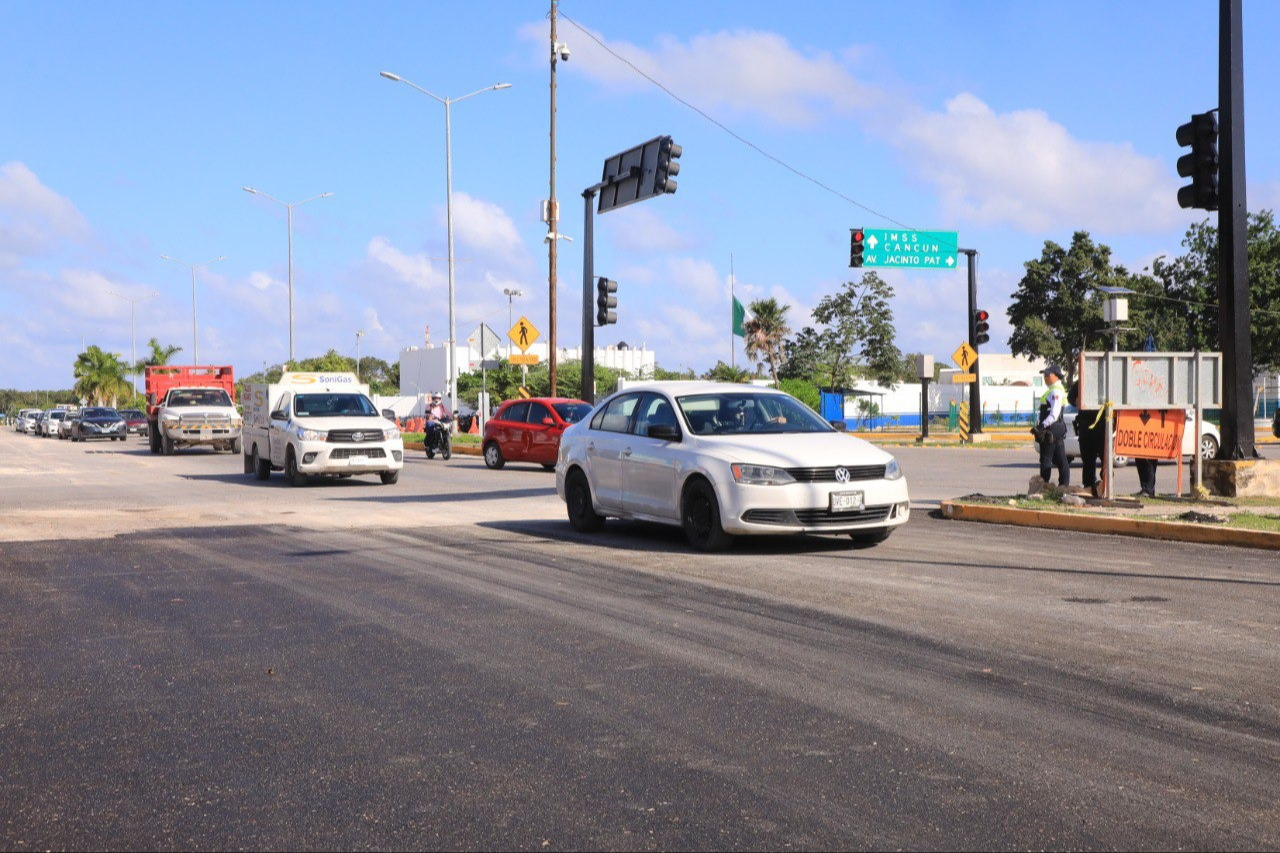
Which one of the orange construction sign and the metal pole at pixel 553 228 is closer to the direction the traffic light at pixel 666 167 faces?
the orange construction sign

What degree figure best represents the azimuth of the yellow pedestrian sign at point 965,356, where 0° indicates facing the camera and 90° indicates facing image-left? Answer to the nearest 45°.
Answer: approximately 0°

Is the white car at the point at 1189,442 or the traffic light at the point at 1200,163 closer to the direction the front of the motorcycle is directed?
the traffic light

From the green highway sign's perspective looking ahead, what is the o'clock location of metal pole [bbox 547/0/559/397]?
The metal pole is roughly at 2 o'clock from the green highway sign.

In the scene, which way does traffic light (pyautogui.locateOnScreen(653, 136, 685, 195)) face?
to the viewer's right

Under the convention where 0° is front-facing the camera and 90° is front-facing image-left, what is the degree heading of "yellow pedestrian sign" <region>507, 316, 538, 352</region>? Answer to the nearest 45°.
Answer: approximately 0°

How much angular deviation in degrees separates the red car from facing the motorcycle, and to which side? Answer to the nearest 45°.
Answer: approximately 180°
